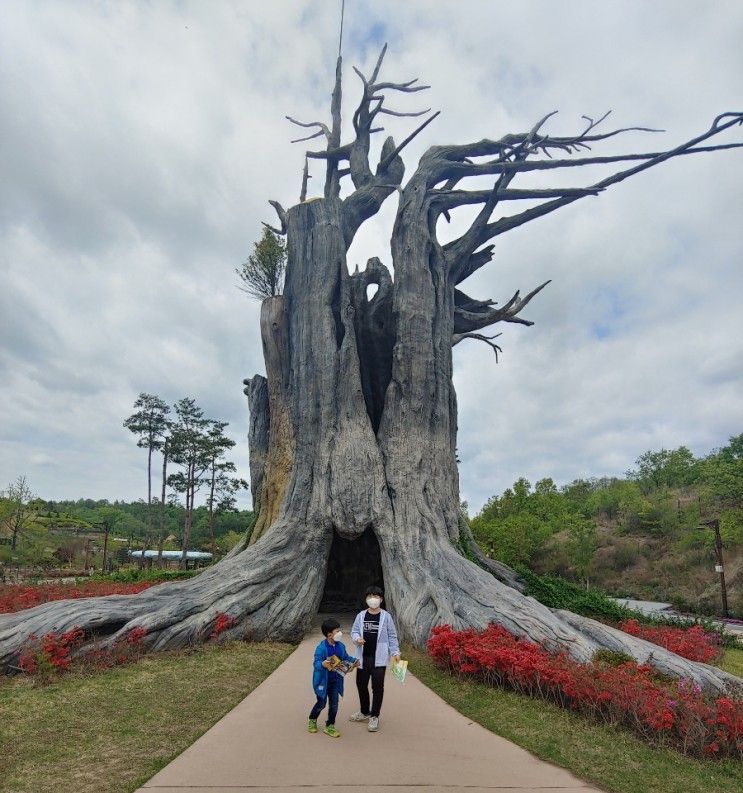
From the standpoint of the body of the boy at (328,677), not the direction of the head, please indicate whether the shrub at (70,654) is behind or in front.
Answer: behind

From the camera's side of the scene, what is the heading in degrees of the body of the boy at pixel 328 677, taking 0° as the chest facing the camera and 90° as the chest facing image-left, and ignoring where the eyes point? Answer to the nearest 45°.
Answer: approximately 315°
